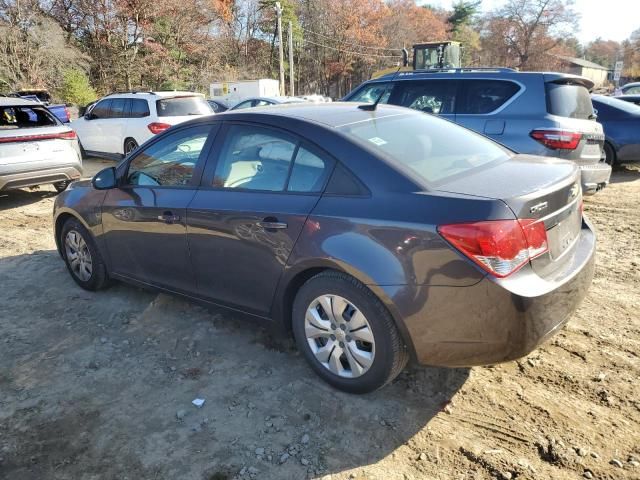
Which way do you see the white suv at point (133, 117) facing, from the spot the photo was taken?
facing away from the viewer and to the left of the viewer

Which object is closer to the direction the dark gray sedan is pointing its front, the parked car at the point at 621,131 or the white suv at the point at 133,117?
the white suv

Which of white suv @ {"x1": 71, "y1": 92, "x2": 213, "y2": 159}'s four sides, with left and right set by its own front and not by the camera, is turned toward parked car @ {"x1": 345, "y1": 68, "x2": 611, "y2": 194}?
back

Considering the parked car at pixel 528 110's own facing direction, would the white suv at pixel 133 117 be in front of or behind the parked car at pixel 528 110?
in front

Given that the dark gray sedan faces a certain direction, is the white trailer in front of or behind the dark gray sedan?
in front

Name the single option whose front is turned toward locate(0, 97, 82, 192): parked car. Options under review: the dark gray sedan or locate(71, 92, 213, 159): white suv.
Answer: the dark gray sedan

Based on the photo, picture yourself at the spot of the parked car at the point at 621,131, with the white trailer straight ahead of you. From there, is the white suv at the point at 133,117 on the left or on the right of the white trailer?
left

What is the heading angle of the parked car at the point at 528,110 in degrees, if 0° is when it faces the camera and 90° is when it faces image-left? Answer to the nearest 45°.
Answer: approximately 135°

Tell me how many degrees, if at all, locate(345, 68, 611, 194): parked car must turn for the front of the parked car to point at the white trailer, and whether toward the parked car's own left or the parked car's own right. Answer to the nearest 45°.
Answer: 0° — it already faces it

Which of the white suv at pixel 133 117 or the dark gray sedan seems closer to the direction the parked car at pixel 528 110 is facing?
the white suv

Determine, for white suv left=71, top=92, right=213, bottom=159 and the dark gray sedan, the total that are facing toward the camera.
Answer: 0

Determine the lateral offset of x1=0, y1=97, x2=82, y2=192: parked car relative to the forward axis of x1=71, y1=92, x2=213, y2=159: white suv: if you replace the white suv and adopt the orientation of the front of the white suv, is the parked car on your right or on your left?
on your left

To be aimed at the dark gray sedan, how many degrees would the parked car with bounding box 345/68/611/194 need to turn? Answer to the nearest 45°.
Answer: approximately 135° to its left

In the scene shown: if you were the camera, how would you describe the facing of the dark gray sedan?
facing away from the viewer and to the left of the viewer

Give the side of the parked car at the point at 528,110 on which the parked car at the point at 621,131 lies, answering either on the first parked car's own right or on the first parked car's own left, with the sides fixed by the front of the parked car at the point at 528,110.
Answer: on the first parked car's own right

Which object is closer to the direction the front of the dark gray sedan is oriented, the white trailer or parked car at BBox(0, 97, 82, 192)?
the parked car
